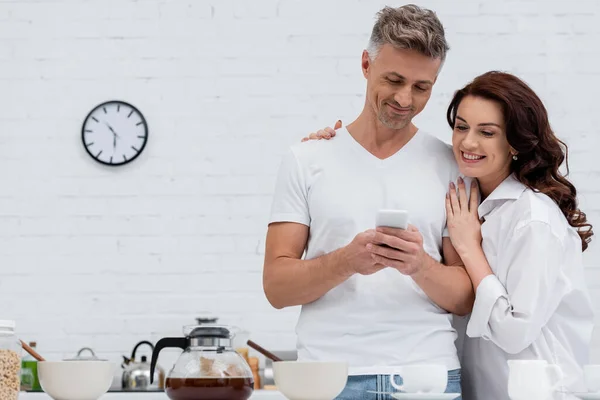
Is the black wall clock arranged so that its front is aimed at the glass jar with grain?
yes

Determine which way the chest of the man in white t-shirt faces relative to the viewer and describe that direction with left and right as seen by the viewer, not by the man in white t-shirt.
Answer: facing the viewer

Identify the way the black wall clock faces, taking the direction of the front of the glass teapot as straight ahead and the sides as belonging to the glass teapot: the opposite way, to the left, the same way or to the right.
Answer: to the right

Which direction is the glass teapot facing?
to the viewer's right

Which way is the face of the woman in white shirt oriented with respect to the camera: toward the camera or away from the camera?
toward the camera

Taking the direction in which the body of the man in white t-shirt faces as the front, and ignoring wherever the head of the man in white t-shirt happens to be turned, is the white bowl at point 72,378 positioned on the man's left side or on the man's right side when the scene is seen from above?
on the man's right side

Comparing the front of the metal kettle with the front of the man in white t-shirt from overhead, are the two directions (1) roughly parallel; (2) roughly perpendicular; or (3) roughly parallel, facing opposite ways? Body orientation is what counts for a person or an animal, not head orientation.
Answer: roughly perpendicular

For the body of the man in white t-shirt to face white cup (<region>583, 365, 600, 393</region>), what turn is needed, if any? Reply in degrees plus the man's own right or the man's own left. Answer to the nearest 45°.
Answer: approximately 45° to the man's own left

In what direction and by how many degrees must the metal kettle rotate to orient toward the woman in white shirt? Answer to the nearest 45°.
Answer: approximately 135° to its left

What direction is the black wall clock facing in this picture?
toward the camera

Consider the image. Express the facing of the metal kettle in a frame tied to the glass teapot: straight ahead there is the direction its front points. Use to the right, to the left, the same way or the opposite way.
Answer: the opposite way

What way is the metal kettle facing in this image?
to the viewer's left

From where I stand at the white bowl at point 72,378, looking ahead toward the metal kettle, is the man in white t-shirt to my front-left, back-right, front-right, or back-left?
front-right

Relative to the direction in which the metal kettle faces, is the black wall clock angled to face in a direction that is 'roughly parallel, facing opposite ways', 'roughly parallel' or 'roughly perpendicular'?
roughly perpendicular

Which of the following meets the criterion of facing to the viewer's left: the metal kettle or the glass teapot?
the metal kettle

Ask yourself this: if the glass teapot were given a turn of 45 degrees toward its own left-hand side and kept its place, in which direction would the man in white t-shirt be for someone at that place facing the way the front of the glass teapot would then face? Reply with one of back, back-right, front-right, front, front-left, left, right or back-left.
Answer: front
